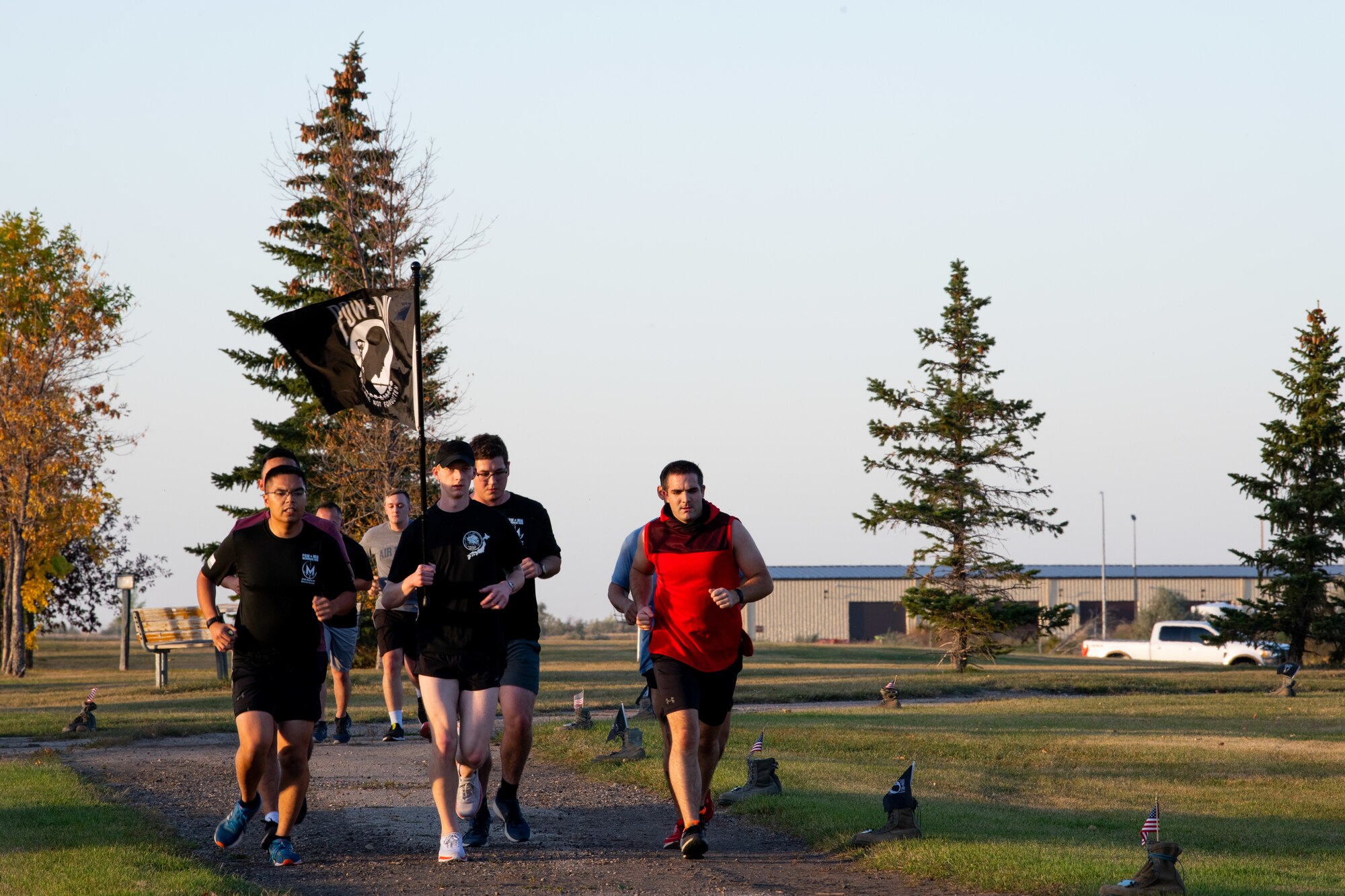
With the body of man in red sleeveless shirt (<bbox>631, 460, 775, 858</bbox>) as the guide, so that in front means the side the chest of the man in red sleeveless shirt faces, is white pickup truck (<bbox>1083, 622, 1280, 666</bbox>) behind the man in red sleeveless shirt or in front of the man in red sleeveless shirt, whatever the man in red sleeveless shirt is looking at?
behind

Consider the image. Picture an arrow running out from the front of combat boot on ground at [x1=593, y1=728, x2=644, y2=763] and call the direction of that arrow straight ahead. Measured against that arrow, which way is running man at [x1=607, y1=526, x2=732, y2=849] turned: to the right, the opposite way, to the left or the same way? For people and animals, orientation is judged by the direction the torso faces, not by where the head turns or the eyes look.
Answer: to the left

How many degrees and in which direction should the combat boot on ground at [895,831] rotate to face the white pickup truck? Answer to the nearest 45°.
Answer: approximately 90° to its right

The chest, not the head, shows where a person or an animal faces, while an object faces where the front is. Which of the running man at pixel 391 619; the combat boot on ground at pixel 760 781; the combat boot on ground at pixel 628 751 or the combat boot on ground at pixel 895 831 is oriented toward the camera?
the running man

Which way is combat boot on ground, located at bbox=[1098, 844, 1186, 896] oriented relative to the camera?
to the viewer's left

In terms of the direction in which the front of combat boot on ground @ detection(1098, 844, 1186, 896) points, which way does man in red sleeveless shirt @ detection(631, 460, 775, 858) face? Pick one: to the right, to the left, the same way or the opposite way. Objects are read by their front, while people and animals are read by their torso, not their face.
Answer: to the left

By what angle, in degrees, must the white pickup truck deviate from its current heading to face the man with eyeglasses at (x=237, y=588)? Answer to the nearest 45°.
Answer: approximately 90° to its right

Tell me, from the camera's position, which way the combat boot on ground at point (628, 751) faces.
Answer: facing to the left of the viewer

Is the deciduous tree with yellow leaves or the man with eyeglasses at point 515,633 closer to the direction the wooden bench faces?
the man with eyeglasses

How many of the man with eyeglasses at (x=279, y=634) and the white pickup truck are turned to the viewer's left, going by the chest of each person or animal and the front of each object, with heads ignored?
0

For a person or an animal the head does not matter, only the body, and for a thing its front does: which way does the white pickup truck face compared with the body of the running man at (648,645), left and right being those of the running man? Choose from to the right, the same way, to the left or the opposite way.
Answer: to the left

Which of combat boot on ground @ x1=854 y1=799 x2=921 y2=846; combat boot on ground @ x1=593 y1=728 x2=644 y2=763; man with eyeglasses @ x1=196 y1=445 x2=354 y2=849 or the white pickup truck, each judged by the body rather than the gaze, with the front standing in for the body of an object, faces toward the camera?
the man with eyeglasses

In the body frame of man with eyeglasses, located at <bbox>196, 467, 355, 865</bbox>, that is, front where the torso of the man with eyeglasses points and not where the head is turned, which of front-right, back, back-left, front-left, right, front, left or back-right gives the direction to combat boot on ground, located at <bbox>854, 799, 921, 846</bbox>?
left
